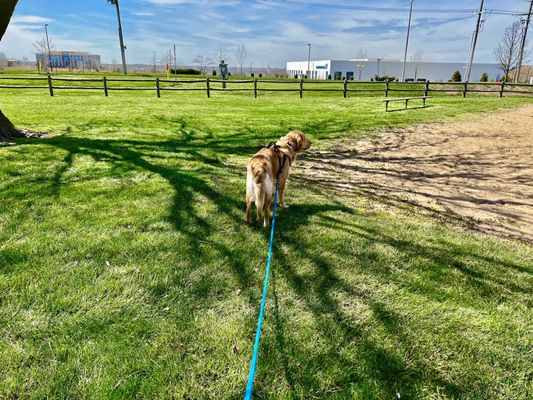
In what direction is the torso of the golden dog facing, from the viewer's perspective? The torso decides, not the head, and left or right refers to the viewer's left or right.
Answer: facing away from the viewer and to the right of the viewer
